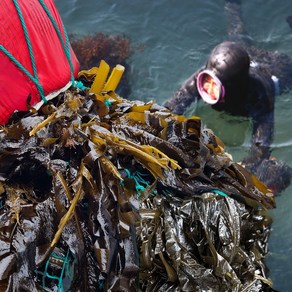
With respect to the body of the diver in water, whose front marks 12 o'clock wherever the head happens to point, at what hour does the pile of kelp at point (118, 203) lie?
The pile of kelp is roughly at 11 o'clock from the diver in water.

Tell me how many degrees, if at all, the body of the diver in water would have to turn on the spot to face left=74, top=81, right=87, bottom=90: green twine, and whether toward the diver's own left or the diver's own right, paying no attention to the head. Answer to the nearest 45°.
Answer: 0° — they already face it

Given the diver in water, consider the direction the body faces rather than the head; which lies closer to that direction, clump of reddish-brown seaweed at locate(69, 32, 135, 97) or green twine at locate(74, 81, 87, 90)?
the green twine

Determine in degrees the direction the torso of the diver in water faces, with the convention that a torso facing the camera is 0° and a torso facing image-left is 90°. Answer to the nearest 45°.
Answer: approximately 45°

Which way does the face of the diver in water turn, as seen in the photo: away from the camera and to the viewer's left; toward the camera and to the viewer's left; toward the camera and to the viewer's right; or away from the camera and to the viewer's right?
toward the camera and to the viewer's left

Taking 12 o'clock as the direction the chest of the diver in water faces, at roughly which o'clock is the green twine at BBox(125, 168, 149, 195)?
The green twine is roughly at 11 o'clock from the diver in water.

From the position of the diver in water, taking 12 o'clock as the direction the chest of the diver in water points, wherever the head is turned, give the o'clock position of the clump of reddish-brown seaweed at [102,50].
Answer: The clump of reddish-brown seaweed is roughly at 3 o'clock from the diver in water.

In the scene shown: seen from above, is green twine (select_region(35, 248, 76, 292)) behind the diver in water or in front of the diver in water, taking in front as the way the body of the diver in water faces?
in front
